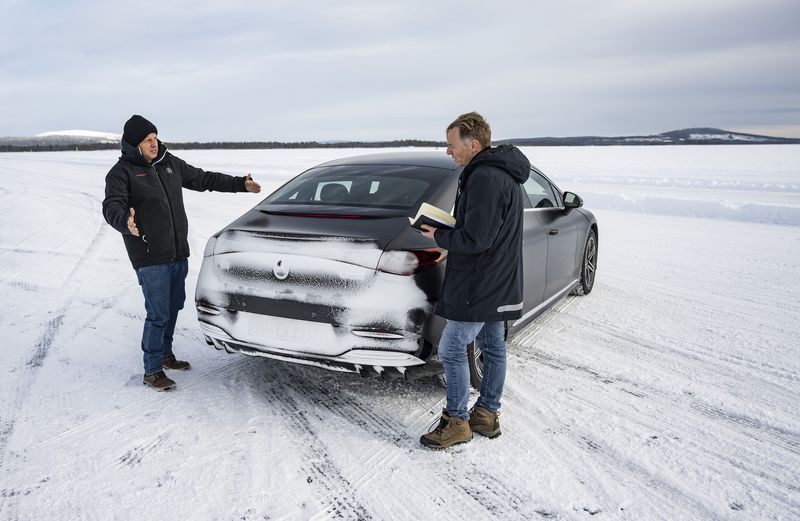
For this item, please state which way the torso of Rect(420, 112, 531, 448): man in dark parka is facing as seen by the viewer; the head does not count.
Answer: to the viewer's left

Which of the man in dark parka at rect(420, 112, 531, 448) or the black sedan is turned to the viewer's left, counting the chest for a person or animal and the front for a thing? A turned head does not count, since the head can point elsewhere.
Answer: the man in dark parka

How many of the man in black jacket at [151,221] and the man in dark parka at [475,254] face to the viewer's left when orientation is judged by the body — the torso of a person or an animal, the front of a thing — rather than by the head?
1

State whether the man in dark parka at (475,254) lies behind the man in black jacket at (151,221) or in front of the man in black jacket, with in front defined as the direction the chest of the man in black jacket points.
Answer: in front

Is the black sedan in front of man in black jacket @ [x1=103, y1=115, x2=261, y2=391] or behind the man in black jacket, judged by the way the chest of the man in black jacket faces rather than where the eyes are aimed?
in front

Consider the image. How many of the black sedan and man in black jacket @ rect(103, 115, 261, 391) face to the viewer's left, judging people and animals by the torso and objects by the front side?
0

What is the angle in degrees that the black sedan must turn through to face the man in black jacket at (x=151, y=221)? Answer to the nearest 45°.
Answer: approximately 90° to its left

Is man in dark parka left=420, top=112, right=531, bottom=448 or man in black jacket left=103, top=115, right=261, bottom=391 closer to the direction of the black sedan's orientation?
the man in dark parka

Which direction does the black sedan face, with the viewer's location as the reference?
facing away from the viewer and to the right of the viewer

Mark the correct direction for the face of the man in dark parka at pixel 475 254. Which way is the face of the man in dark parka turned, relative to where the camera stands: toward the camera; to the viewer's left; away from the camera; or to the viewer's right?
to the viewer's left

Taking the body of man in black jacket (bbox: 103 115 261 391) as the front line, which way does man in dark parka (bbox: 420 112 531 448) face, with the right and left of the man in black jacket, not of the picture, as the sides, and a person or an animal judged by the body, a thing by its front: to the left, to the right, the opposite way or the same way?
the opposite way

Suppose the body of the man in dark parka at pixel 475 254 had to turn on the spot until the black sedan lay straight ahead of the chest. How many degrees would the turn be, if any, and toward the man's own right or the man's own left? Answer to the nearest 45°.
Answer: approximately 90° to the man's own right
